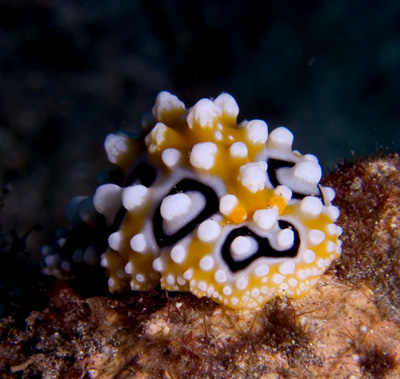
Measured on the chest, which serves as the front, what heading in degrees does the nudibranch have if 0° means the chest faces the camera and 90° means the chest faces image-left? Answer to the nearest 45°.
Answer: approximately 315°
